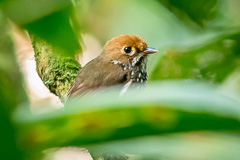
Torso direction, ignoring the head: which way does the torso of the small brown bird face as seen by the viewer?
to the viewer's right

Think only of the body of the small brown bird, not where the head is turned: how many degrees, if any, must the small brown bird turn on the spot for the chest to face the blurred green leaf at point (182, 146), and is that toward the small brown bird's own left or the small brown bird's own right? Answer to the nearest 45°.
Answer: approximately 90° to the small brown bird's own right

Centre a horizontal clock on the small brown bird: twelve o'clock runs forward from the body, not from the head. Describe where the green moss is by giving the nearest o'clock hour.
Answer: The green moss is roughly at 6 o'clock from the small brown bird.
